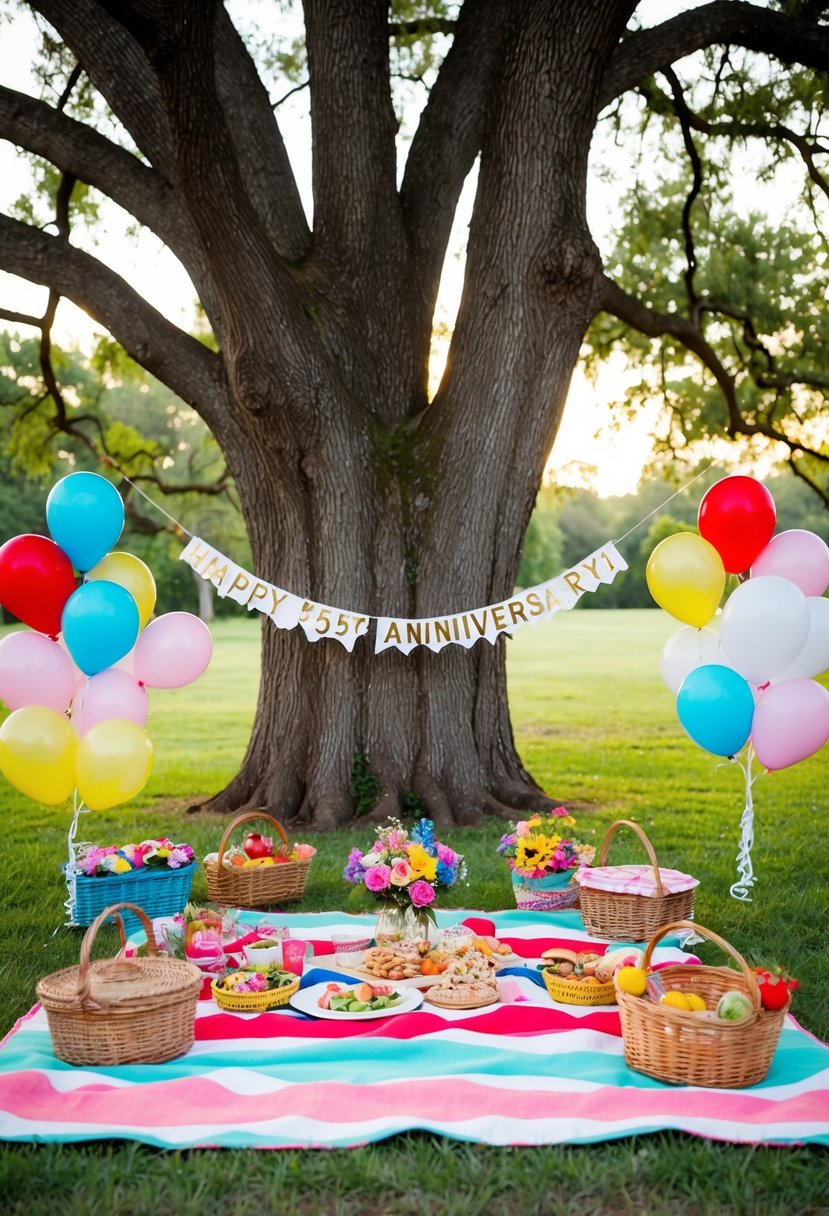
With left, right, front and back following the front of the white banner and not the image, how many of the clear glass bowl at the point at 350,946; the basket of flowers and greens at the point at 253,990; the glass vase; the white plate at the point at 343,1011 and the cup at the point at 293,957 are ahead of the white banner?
5

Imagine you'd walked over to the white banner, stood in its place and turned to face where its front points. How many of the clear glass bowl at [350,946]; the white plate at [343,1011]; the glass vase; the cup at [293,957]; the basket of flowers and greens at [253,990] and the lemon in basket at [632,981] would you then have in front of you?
6

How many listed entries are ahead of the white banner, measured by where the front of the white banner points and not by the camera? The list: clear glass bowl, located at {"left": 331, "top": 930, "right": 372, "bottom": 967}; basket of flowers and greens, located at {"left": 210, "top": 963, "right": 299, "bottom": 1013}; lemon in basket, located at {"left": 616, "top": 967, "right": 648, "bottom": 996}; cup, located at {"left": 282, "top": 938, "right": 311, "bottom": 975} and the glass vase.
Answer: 5

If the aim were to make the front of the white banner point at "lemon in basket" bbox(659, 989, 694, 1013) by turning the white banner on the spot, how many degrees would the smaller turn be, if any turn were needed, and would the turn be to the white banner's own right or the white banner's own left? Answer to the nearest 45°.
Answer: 0° — it already faces it

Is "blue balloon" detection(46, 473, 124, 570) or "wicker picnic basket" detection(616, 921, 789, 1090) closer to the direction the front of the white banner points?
the wicker picnic basket

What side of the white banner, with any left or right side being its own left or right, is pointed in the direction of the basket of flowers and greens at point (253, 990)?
front

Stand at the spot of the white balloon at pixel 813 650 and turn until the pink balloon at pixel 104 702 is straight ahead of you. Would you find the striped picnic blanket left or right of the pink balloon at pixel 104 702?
left

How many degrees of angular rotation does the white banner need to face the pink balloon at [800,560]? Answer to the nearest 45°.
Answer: approximately 45° to its left

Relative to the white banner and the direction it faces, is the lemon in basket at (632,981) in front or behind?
in front

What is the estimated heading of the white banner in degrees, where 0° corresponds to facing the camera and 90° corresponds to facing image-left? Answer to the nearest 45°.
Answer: approximately 0°

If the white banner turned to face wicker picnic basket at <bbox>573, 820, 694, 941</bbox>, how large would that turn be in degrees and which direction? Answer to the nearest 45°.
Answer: approximately 45° to its left

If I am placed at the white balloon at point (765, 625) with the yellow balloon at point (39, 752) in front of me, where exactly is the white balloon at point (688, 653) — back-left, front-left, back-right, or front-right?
front-right

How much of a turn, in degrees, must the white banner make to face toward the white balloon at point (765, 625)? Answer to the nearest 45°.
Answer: approximately 45° to its left

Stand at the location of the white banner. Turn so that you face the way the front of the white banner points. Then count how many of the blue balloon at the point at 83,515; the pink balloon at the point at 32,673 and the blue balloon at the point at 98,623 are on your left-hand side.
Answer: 0

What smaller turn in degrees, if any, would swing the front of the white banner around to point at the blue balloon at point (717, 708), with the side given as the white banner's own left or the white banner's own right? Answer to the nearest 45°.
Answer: approximately 45° to the white banner's own left

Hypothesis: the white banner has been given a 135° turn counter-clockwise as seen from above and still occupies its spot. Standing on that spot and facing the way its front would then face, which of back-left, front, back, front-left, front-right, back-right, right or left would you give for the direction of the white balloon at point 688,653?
right

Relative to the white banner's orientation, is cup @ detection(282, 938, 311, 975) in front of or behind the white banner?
in front

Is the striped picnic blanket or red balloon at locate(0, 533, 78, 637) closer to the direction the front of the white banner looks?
the striped picnic blanket

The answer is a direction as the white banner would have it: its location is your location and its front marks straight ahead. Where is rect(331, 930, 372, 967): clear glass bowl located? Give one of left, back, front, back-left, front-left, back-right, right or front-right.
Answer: front

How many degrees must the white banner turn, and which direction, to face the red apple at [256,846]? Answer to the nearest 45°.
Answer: approximately 45° to its right

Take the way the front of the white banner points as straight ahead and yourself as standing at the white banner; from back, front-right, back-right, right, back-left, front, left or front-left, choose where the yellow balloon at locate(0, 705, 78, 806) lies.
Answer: front-right
